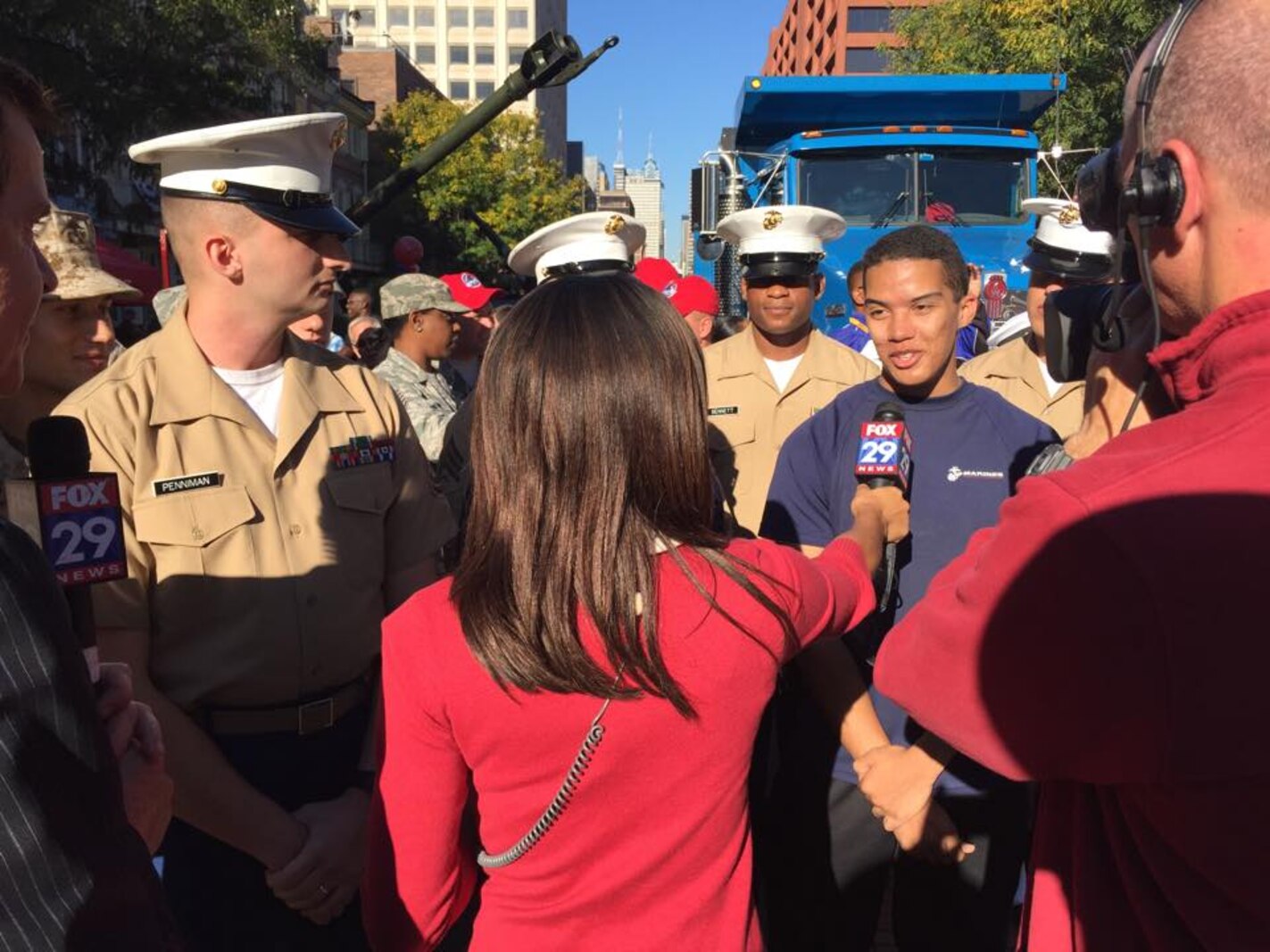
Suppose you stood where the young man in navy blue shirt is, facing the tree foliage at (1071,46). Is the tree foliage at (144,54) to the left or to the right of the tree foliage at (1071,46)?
left

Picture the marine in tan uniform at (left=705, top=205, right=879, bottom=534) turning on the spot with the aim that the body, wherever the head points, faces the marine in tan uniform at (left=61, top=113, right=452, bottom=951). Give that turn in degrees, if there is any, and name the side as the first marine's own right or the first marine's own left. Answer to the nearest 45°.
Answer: approximately 45° to the first marine's own right

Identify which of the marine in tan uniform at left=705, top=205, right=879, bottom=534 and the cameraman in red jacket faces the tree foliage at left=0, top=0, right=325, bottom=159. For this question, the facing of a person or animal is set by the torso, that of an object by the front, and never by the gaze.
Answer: the cameraman in red jacket

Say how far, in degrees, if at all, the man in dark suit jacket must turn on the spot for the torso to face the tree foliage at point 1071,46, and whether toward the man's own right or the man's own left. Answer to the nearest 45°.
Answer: approximately 45° to the man's own left

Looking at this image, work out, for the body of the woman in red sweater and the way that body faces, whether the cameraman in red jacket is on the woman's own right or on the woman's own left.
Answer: on the woman's own right

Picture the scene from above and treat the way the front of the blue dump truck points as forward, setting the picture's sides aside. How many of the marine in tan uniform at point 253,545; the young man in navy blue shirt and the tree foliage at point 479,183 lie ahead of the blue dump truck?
2

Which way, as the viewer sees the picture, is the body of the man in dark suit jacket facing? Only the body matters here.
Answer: to the viewer's right

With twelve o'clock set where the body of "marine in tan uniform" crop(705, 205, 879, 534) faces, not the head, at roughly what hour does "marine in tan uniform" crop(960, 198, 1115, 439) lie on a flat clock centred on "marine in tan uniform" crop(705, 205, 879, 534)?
"marine in tan uniform" crop(960, 198, 1115, 439) is roughly at 8 o'clock from "marine in tan uniform" crop(705, 205, 879, 534).

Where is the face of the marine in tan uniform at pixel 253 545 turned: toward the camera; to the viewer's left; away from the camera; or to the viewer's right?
to the viewer's right
